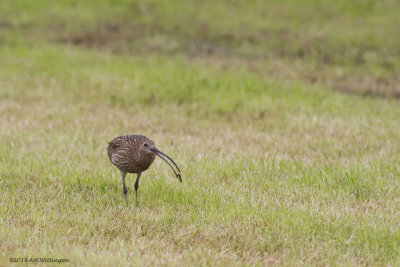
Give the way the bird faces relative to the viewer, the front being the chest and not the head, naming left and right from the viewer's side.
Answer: facing the viewer and to the right of the viewer
